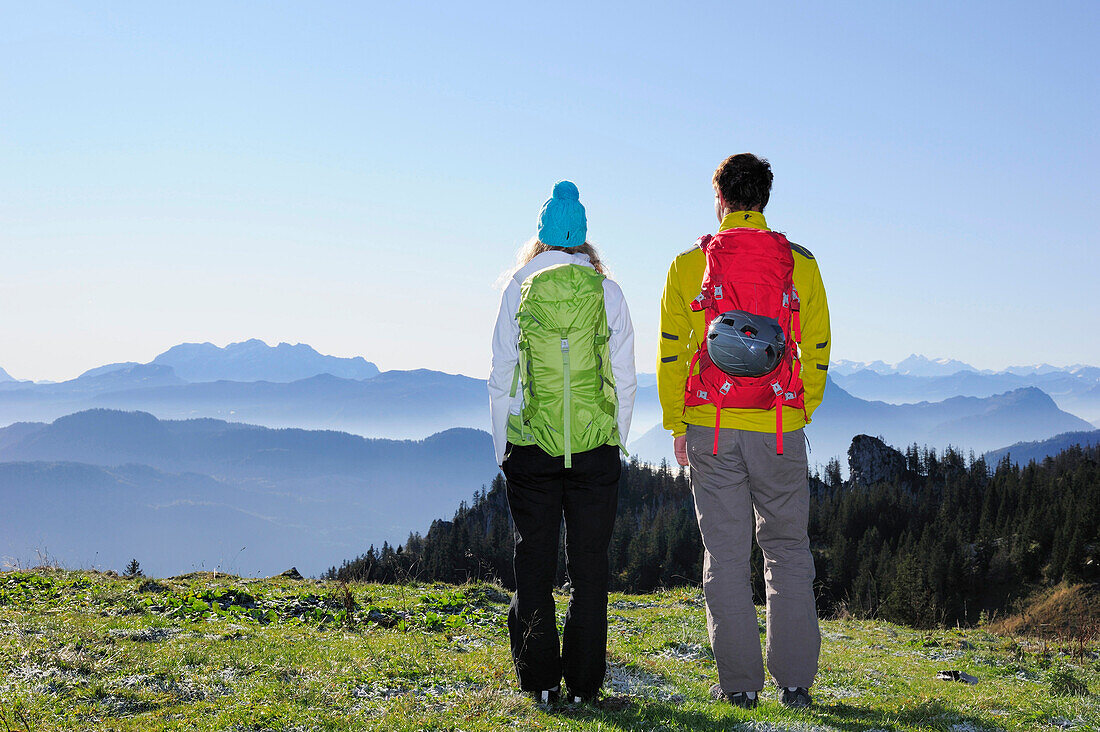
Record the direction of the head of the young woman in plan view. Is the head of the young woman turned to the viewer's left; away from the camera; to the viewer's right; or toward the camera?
away from the camera

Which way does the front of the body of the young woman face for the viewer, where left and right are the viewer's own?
facing away from the viewer

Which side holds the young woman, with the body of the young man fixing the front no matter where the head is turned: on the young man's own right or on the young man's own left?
on the young man's own left

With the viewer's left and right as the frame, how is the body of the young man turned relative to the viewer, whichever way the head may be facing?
facing away from the viewer

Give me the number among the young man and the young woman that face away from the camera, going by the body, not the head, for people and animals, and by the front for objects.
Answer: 2

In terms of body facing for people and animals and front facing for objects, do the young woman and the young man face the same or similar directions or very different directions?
same or similar directions

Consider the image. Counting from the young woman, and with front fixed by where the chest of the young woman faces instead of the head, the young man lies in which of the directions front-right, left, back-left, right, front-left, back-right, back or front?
right
